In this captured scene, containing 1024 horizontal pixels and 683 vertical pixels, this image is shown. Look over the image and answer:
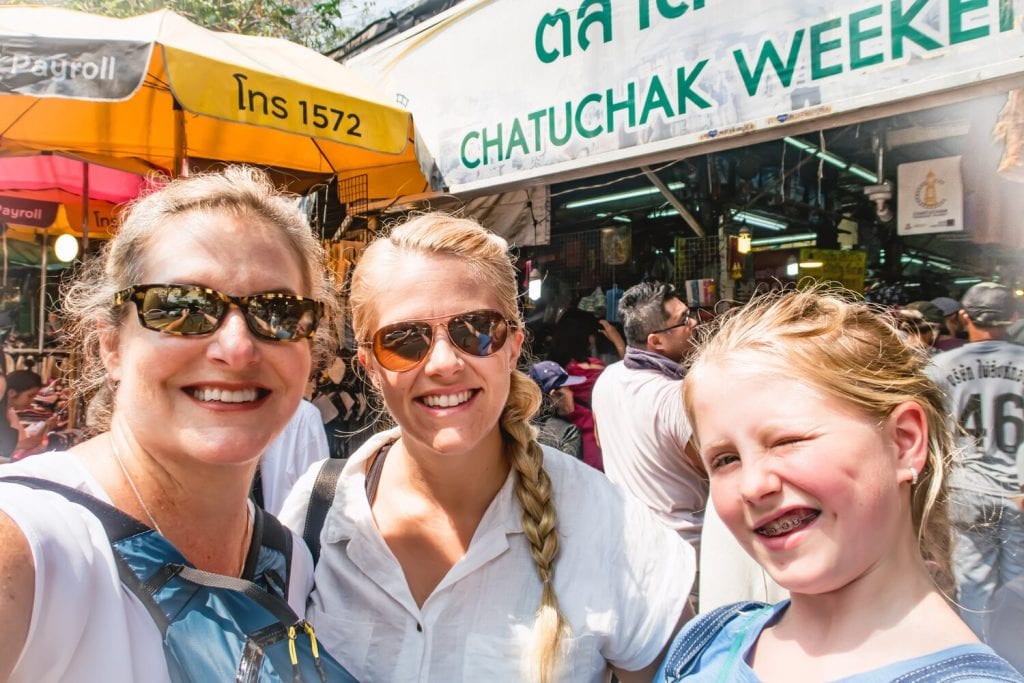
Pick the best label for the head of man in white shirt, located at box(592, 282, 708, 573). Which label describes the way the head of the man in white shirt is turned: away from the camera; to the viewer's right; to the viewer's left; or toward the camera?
to the viewer's right

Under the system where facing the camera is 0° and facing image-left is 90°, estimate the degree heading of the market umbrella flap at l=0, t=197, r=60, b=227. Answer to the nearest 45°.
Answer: approximately 0°

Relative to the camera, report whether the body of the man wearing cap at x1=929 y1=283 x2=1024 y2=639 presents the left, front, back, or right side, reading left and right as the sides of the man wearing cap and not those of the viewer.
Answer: back

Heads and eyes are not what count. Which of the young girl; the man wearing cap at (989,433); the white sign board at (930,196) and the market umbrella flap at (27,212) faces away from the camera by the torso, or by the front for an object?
the man wearing cap
